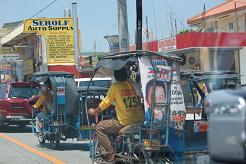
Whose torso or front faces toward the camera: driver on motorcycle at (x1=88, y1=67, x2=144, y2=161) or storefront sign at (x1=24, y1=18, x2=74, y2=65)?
the storefront sign

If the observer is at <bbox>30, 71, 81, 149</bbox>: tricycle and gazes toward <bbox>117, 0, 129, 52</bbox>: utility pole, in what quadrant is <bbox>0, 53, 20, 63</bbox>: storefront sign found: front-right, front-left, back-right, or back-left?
front-left

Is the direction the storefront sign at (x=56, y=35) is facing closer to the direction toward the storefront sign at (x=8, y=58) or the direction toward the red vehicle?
the red vehicle

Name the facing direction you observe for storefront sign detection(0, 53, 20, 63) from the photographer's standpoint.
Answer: facing the viewer and to the right of the viewer

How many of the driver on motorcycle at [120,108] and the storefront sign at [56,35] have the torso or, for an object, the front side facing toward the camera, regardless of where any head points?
1

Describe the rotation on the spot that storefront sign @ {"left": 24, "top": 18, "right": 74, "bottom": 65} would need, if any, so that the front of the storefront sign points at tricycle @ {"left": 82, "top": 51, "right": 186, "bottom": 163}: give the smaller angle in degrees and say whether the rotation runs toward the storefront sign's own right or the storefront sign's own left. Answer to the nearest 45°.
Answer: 0° — it already faces it

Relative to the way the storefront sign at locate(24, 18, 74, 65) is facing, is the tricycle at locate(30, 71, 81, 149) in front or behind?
in front

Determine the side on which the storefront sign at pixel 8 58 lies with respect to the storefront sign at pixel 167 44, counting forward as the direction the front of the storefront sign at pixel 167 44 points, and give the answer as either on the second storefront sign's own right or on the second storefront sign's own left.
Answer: on the second storefront sign's own right

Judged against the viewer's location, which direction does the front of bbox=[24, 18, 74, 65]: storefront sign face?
facing the viewer

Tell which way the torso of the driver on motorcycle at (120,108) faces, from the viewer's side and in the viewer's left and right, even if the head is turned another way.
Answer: facing away from the viewer and to the left of the viewer

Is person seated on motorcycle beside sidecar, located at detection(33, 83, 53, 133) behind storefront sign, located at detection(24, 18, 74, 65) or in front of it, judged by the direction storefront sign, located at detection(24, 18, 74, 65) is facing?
in front

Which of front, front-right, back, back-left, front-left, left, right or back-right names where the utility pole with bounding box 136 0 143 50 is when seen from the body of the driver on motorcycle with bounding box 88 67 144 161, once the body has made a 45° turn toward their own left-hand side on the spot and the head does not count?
right

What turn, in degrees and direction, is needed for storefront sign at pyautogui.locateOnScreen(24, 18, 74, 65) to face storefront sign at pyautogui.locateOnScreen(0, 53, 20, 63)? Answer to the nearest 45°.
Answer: approximately 135° to its right

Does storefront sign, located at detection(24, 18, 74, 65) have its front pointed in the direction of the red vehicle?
yes

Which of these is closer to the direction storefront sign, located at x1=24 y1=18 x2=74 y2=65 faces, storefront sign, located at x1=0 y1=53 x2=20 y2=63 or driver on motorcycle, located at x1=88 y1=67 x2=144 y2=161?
the driver on motorcycle
